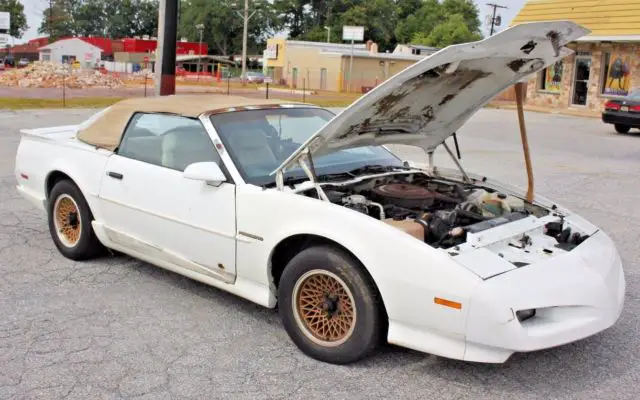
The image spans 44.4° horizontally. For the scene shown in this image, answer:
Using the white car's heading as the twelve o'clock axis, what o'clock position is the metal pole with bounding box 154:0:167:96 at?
The metal pole is roughly at 7 o'clock from the white car.

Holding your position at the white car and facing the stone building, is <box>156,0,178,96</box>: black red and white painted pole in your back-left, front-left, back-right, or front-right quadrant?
front-left

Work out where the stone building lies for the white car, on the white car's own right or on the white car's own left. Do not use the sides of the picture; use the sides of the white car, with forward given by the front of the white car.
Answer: on the white car's own left

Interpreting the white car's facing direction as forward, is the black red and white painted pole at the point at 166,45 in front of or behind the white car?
behind
